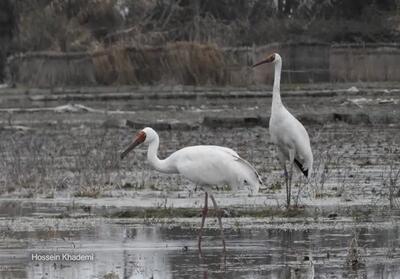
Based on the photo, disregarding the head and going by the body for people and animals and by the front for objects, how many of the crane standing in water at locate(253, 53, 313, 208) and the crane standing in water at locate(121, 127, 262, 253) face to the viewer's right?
0

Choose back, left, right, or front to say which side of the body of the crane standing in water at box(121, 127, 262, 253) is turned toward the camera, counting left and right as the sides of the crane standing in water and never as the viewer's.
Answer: left

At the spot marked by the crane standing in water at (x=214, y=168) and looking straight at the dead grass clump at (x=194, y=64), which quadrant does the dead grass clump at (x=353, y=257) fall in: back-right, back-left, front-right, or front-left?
back-right

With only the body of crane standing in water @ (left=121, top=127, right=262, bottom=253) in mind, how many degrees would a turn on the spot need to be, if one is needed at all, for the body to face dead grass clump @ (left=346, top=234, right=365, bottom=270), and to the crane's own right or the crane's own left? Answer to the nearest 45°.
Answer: approximately 135° to the crane's own left

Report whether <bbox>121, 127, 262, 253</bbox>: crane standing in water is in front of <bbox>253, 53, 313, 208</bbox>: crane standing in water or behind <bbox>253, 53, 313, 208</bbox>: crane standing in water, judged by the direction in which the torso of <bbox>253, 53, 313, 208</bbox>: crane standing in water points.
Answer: in front

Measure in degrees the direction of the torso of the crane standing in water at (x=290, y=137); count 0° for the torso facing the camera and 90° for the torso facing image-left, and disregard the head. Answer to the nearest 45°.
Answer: approximately 45°

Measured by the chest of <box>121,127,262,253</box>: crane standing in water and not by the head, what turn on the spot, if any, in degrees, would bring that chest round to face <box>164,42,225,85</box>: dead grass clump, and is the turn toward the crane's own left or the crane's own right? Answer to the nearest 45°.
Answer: approximately 90° to the crane's own right

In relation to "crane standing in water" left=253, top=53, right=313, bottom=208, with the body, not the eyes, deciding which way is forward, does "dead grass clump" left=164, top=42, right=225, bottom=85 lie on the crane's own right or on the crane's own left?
on the crane's own right

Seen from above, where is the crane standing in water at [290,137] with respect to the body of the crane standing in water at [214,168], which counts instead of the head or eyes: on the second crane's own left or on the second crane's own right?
on the second crane's own right
